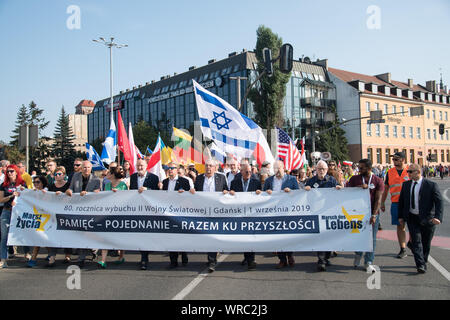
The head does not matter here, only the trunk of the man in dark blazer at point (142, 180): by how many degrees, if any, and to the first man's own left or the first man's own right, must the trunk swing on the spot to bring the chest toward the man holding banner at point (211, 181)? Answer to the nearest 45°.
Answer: approximately 45° to the first man's own left

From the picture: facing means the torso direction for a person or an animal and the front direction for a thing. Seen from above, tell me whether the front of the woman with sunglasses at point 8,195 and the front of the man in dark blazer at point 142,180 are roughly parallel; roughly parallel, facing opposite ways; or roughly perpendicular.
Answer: roughly parallel

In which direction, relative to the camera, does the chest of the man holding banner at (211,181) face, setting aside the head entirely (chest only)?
toward the camera

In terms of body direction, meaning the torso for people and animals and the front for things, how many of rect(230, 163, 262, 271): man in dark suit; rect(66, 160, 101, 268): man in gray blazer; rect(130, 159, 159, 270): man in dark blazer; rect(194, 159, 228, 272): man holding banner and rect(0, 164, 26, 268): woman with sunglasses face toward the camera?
5

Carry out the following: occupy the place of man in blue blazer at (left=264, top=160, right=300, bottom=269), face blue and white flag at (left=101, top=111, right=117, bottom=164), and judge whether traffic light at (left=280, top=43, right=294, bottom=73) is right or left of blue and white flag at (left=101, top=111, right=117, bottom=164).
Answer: right

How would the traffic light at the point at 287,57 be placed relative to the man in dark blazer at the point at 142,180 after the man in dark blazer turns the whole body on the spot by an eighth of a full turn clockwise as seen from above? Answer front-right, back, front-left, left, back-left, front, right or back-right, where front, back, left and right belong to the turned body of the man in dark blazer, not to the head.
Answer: back

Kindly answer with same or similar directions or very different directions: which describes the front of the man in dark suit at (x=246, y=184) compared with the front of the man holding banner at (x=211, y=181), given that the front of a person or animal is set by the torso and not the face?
same or similar directions

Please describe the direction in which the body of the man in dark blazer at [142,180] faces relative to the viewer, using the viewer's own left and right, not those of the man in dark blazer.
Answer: facing the viewer

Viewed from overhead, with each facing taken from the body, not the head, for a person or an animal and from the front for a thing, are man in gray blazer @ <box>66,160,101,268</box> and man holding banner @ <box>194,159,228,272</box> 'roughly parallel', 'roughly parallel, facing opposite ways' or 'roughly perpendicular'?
roughly parallel

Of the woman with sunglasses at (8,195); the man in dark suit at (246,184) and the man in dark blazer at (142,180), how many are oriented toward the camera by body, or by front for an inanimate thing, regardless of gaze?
3

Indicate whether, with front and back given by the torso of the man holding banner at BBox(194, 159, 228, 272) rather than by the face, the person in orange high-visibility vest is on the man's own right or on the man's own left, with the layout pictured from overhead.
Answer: on the man's own left

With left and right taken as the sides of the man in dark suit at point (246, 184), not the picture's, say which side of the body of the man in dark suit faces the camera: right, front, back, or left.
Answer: front

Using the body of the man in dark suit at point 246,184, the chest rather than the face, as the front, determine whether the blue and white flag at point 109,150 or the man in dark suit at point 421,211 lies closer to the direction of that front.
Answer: the man in dark suit

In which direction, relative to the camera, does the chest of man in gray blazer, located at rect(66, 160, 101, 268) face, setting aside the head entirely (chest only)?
toward the camera

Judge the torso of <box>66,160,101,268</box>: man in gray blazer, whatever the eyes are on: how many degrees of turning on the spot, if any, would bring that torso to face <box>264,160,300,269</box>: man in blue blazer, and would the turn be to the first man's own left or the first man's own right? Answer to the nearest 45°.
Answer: approximately 45° to the first man's own left
